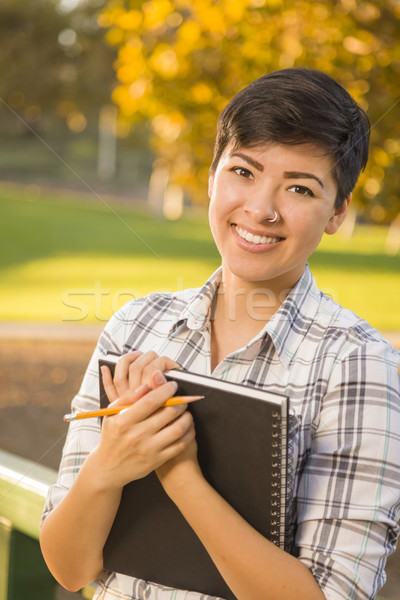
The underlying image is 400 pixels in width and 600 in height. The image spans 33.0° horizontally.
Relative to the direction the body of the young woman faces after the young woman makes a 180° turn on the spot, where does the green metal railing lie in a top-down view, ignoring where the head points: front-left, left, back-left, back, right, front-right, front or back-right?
left

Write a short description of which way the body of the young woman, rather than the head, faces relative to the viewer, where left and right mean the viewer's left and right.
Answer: facing the viewer and to the left of the viewer

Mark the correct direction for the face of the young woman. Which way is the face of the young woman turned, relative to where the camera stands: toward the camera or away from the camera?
toward the camera
